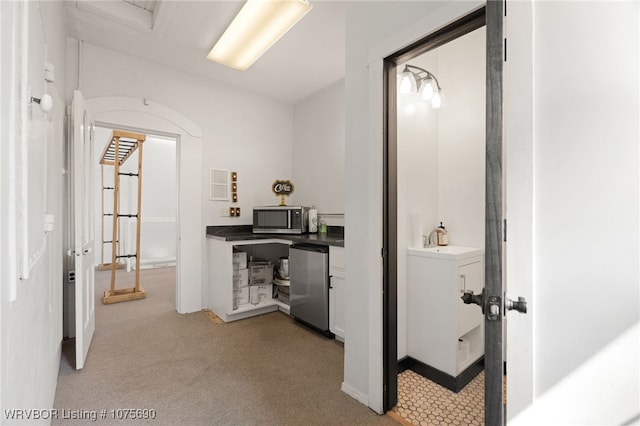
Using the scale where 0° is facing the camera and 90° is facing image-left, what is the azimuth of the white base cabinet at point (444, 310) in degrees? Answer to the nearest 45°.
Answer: approximately 315°

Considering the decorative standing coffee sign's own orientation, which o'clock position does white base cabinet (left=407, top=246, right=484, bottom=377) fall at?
The white base cabinet is roughly at 11 o'clock from the decorative standing coffee sign.

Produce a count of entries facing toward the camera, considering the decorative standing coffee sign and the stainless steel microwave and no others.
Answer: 2

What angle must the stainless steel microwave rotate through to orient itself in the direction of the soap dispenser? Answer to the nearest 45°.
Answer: approximately 45° to its left

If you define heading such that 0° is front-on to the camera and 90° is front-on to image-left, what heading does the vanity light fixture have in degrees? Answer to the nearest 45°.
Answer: approximately 315°
